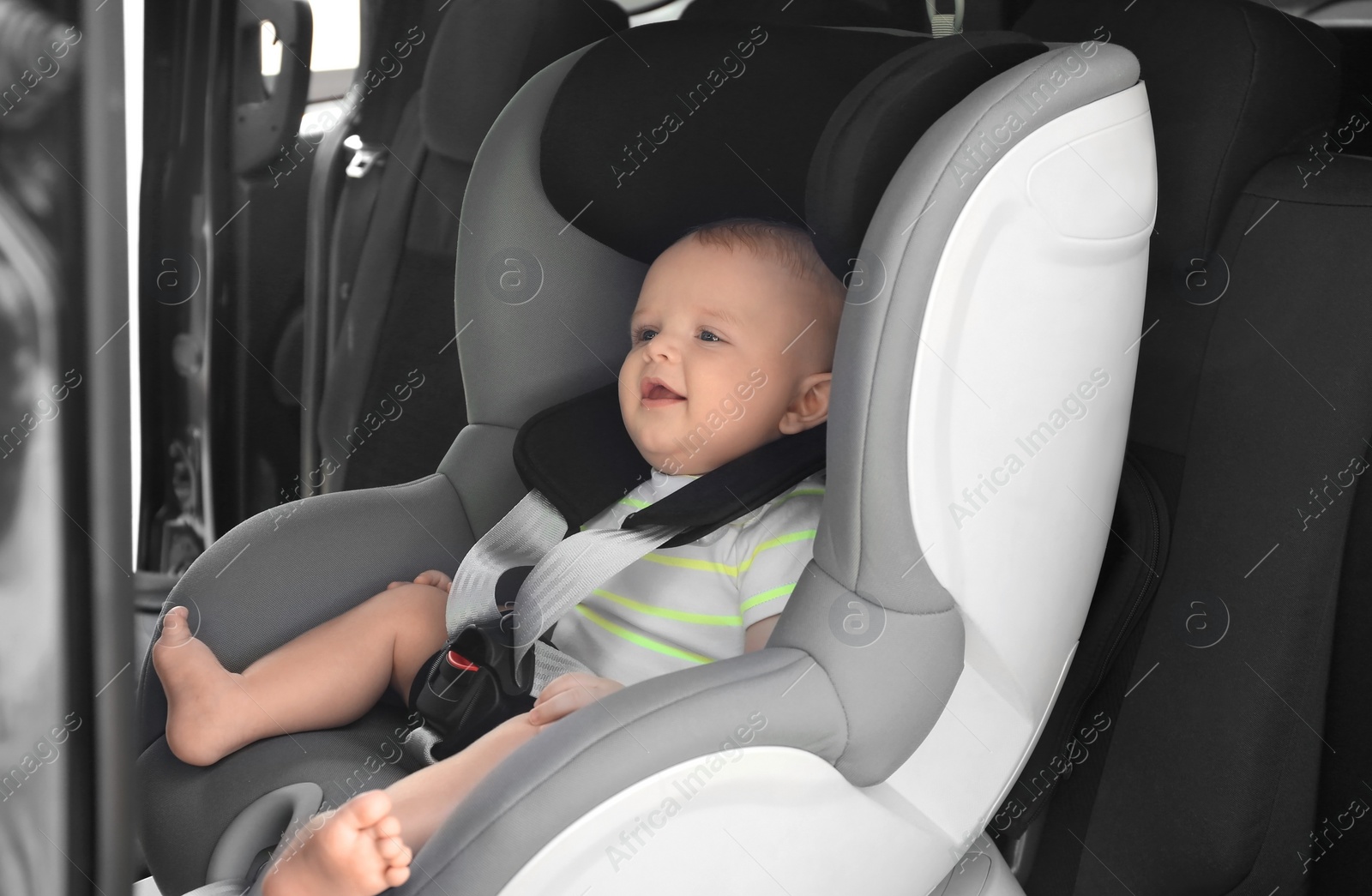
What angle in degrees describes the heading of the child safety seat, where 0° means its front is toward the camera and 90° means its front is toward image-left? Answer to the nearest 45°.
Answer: approximately 45°

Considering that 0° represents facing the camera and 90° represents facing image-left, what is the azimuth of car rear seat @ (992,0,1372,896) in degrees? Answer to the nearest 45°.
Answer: approximately 45°

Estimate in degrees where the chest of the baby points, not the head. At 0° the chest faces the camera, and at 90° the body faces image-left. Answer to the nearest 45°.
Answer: approximately 45°
